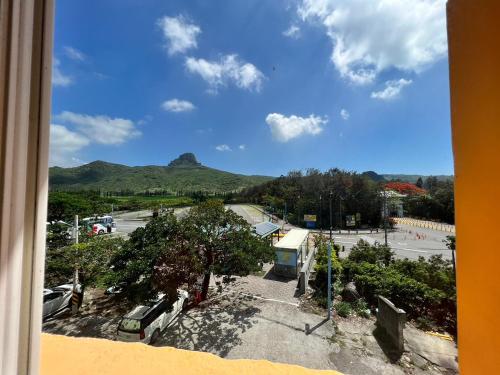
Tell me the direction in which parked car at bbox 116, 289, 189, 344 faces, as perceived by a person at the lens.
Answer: facing away from the viewer and to the right of the viewer

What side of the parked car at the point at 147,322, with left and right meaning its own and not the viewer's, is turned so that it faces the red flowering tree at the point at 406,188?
front

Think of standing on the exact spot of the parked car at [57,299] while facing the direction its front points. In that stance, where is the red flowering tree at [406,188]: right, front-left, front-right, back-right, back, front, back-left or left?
front-right

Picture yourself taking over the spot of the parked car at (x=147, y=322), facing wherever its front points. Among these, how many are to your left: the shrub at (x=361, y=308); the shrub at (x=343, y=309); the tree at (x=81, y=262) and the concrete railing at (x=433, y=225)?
1

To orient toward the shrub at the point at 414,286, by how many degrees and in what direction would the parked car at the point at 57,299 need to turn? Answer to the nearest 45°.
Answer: approximately 90° to its right

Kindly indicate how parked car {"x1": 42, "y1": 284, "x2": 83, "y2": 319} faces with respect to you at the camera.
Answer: facing away from the viewer and to the right of the viewer

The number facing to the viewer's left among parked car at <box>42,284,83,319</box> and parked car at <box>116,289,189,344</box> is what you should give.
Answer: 0

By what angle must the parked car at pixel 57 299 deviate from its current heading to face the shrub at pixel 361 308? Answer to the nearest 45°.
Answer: approximately 90° to its right

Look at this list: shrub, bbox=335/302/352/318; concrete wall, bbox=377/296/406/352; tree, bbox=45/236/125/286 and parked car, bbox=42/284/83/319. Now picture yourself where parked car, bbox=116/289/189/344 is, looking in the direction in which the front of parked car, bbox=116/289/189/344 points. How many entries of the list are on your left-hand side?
2

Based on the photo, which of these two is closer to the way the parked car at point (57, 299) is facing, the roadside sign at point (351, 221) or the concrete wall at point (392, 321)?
the roadside sign

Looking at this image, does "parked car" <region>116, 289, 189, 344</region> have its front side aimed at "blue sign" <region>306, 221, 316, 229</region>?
yes
